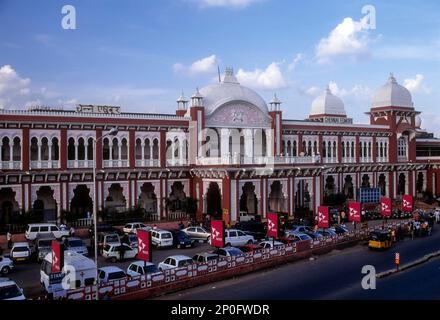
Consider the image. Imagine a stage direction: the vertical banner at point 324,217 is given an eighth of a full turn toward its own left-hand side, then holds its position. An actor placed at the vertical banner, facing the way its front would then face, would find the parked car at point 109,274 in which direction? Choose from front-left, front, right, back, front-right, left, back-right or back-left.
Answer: right

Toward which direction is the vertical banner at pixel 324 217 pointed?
toward the camera

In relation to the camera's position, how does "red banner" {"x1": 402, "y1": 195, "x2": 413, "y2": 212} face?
facing the viewer

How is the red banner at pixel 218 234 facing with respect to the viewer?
toward the camera

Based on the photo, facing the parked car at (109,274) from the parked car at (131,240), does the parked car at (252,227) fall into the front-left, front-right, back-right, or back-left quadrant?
back-left

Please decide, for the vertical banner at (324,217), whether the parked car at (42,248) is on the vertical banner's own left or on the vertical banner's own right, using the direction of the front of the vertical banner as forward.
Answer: on the vertical banner's own right

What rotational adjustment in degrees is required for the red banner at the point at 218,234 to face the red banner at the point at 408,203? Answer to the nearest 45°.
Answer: approximately 135° to its left
